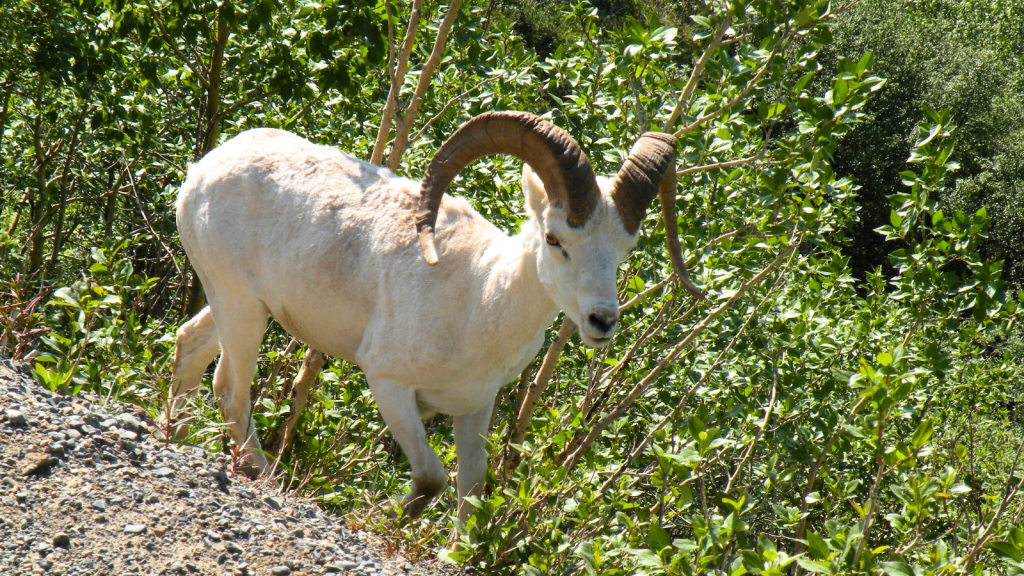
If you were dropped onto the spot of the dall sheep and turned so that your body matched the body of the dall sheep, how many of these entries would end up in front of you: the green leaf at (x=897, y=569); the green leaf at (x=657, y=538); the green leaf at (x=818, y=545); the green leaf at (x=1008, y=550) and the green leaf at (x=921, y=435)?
5

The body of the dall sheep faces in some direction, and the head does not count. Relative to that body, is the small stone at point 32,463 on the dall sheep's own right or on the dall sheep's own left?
on the dall sheep's own right

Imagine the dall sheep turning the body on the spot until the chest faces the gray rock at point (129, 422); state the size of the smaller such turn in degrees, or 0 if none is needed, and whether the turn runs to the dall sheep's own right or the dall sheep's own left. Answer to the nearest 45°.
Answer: approximately 90° to the dall sheep's own right

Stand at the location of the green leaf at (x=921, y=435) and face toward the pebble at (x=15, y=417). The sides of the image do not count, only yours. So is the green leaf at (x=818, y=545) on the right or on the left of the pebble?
left

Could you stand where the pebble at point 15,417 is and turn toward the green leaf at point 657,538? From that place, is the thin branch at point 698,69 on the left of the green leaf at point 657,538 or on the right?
left

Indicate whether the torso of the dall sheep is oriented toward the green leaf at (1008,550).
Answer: yes

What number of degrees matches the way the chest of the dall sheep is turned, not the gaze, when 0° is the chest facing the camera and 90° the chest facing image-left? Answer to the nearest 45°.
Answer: approximately 315°

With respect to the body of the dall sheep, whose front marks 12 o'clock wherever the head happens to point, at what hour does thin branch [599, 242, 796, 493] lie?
The thin branch is roughly at 10 o'clock from the dall sheep.

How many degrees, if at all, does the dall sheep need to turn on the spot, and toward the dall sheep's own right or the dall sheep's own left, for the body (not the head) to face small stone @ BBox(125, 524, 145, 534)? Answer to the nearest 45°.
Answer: approximately 90° to the dall sheep's own right

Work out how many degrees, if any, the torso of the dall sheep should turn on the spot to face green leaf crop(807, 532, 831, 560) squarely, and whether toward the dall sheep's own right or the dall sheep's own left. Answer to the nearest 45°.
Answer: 0° — it already faces it
